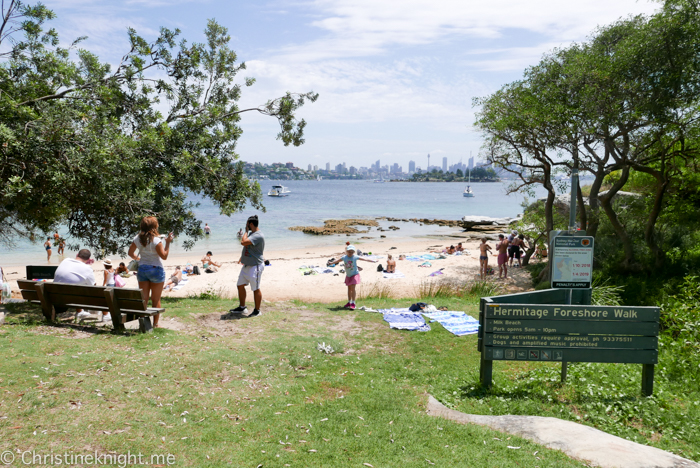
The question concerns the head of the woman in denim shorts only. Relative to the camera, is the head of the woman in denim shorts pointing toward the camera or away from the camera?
away from the camera

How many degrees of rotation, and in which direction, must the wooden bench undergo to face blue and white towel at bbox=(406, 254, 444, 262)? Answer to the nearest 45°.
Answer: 0° — it already faces it

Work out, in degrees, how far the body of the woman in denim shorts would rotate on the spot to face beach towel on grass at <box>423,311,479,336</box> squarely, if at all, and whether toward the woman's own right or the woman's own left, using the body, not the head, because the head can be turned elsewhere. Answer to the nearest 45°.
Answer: approximately 90° to the woman's own right

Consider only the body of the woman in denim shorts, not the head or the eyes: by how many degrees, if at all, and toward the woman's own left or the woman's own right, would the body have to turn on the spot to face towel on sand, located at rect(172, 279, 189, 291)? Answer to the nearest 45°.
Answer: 0° — they already face it

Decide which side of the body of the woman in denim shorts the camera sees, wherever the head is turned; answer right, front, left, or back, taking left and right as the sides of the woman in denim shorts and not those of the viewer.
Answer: back

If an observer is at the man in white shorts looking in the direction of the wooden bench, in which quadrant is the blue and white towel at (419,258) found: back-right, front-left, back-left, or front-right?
back-right

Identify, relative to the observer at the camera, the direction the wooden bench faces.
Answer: facing away from the viewer and to the right of the viewer

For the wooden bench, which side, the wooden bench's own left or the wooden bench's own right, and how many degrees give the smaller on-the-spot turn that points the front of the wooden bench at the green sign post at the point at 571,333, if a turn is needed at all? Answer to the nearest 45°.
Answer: approximately 90° to the wooden bench's own right

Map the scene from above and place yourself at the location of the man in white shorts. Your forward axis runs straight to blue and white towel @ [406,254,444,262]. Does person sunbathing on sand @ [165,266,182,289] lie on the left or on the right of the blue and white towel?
left
